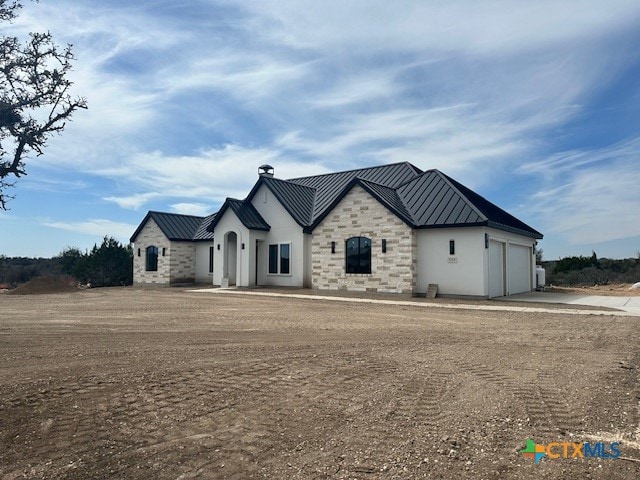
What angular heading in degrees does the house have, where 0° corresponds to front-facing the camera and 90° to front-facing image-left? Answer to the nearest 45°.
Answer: approximately 45°

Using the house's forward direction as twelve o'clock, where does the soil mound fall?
The soil mound is roughly at 2 o'clock from the house.
